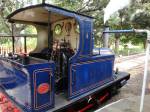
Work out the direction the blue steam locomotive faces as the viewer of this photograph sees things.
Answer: facing away from the viewer and to the right of the viewer
